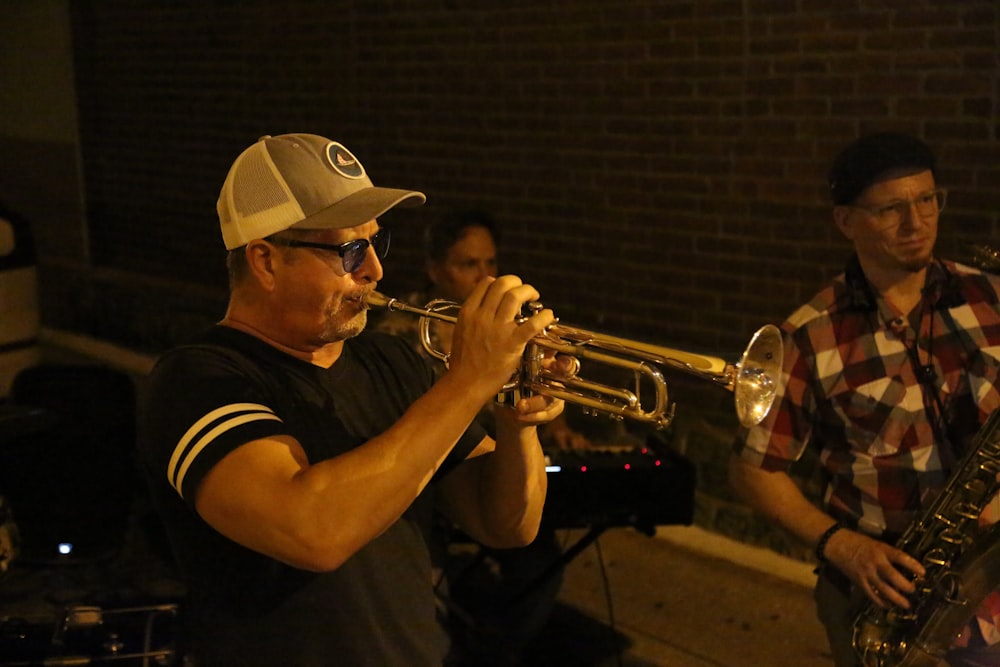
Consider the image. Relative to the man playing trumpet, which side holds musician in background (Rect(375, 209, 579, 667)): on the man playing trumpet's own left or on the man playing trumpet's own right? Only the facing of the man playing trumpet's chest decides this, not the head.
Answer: on the man playing trumpet's own left

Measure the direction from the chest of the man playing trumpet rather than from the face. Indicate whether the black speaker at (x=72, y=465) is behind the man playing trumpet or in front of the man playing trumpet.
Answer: behind

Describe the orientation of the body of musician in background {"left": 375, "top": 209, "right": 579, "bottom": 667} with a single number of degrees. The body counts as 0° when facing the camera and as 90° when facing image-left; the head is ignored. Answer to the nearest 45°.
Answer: approximately 315°

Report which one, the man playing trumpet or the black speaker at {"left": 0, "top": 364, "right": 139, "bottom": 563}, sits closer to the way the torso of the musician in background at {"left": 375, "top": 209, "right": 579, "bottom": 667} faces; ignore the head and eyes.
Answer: the man playing trumpet

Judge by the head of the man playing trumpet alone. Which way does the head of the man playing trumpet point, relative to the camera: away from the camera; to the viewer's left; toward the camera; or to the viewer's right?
to the viewer's right

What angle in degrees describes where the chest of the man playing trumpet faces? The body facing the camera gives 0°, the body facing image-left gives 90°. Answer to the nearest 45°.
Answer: approximately 315°
